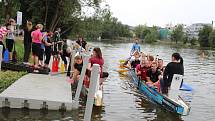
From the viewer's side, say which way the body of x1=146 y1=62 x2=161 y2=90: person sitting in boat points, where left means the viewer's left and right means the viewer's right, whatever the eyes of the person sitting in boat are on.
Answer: facing the viewer

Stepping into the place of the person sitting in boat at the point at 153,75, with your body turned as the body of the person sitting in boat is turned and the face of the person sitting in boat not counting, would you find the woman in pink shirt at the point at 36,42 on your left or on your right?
on your right

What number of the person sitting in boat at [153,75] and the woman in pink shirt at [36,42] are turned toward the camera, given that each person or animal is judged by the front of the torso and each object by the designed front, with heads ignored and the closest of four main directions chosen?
1

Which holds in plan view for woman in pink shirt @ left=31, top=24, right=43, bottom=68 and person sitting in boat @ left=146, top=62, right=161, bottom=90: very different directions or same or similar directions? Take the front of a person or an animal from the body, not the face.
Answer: very different directions

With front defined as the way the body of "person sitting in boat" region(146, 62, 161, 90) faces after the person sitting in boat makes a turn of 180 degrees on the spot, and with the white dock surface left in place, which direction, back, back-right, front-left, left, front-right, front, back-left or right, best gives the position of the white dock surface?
back-left

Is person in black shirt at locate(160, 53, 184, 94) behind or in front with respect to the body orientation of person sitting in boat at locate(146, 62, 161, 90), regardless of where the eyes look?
in front

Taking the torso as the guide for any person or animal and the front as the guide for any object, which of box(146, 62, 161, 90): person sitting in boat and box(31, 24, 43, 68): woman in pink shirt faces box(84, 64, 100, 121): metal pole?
the person sitting in boat
